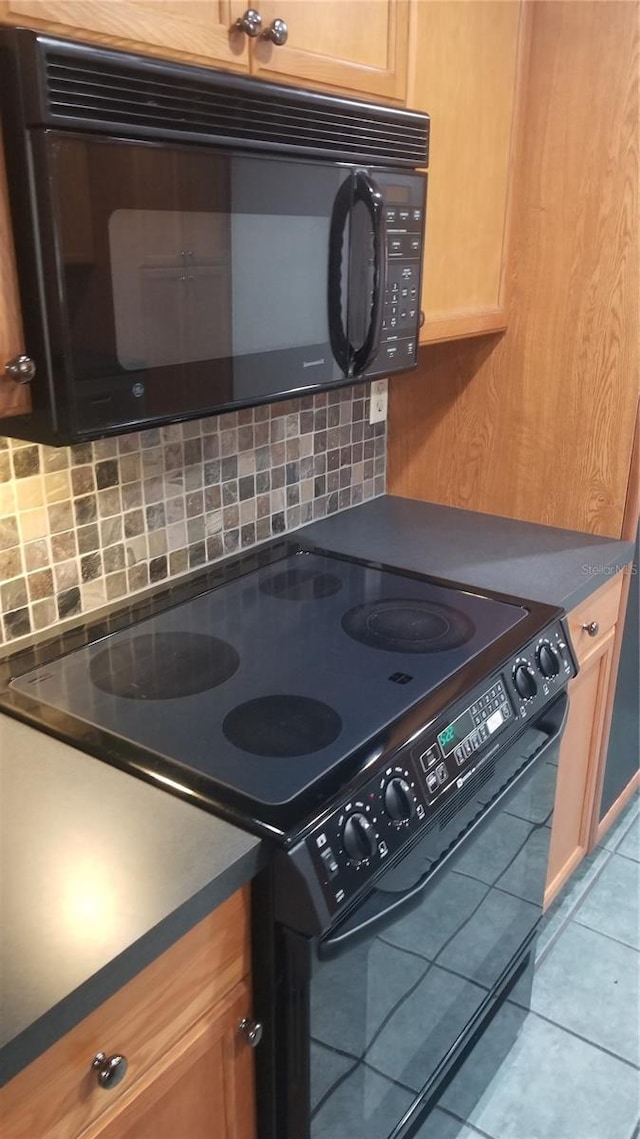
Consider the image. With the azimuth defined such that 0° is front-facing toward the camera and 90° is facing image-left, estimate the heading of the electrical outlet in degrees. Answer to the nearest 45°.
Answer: approximately 315°

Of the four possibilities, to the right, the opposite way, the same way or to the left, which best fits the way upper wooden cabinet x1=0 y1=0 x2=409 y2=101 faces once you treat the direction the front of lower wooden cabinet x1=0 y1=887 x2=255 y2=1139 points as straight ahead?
the same way

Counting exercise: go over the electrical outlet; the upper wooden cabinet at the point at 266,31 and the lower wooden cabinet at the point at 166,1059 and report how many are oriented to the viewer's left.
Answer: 0

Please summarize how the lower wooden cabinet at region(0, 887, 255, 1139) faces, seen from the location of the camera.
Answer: facing the viewer and to the right of the viewer

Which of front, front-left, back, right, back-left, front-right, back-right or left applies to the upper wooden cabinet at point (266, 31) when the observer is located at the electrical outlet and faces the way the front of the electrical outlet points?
front-right

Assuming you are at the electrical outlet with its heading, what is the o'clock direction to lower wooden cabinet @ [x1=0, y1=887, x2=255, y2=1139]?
The lower wooden cabinet is roughly at 2 o'clock from the electrical outlet.

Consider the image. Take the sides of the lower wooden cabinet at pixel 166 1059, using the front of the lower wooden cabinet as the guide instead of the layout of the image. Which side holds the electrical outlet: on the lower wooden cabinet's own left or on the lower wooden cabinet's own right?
on the lower wooden cabinet's own left

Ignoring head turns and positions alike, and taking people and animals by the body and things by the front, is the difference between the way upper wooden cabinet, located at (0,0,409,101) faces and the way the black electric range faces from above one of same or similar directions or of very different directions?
same or similar directions

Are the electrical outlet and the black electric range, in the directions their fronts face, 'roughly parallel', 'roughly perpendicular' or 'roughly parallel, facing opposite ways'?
roughly parallel

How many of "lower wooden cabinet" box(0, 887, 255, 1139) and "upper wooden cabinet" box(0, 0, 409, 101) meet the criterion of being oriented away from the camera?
0

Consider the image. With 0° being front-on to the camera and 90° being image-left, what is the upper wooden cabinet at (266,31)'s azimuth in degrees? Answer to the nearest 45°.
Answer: approximately 315°

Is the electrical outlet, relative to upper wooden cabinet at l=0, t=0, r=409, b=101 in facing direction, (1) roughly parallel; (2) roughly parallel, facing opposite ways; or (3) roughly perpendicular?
roughly parallel
